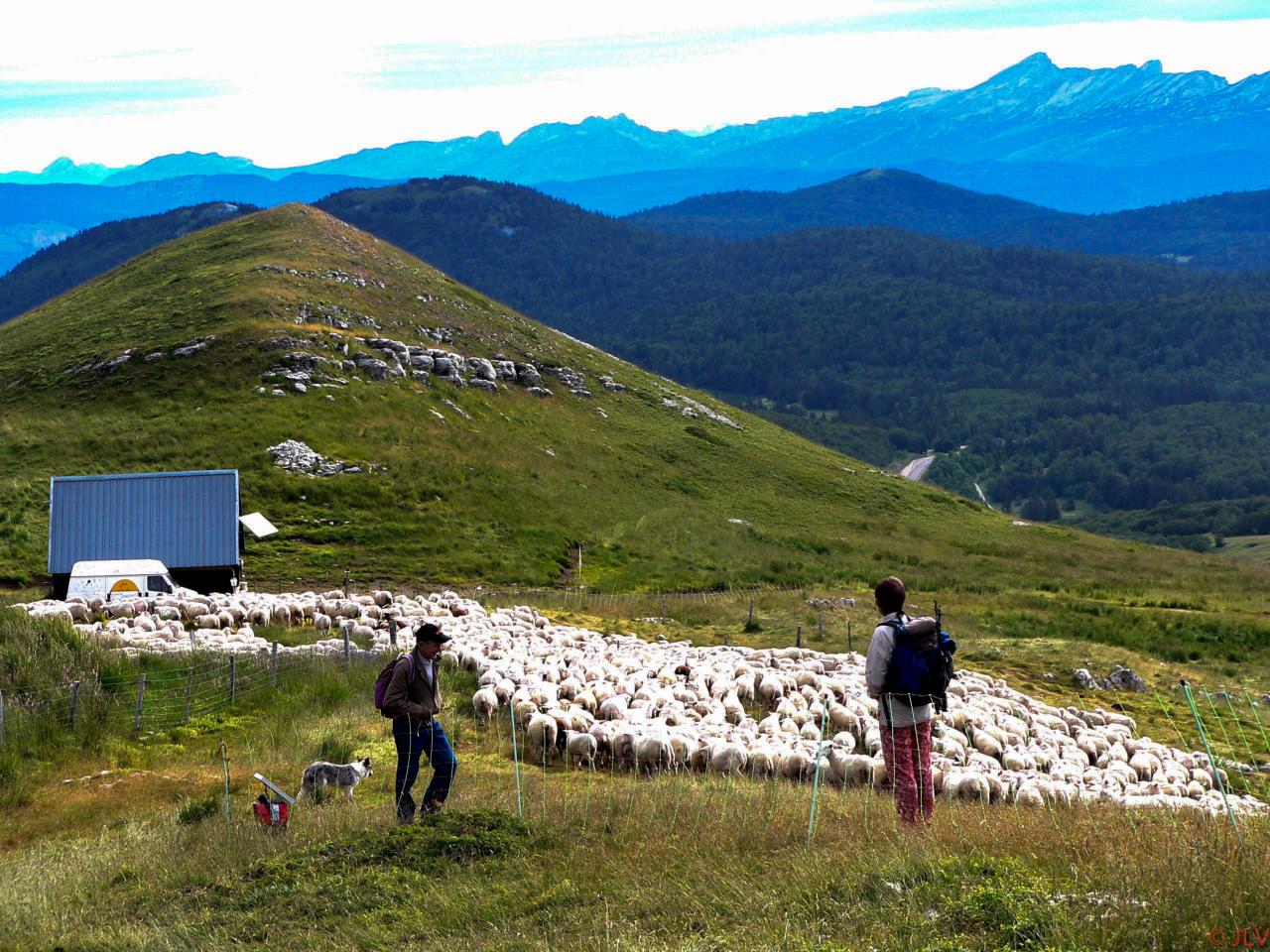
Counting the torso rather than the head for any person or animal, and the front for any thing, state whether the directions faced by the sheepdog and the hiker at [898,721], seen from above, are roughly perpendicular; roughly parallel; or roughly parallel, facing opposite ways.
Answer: roughly perpendicular

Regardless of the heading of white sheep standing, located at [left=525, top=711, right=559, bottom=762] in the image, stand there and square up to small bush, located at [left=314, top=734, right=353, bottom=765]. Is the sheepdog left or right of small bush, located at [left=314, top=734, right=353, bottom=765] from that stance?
left

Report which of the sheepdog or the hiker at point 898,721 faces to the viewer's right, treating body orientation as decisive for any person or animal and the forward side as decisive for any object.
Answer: the sheepdog

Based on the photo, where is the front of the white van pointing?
to the viewer's right

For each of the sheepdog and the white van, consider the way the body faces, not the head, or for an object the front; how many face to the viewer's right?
2

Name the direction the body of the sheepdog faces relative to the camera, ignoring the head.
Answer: to the viewer's right

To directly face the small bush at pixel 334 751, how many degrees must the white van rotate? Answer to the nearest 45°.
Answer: approximately 90° to its right

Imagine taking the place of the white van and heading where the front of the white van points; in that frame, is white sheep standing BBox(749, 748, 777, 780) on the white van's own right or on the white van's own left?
on the white van's own right

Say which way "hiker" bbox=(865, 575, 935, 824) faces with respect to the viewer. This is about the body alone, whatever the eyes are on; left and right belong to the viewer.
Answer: facing away from the viewer and to the left of the viewer
